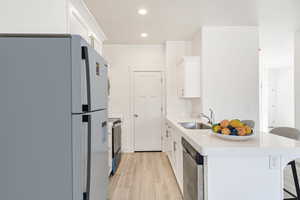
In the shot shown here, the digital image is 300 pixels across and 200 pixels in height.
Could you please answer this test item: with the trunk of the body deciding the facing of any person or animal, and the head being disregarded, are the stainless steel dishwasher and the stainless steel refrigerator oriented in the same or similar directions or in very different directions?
very different directions

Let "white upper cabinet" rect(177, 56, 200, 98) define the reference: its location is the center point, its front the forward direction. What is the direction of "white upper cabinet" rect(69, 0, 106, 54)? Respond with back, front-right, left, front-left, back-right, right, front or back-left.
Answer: front-left

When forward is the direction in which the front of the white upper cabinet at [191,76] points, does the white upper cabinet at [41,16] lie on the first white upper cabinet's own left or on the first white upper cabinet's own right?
on the first white upper cabinet's own left

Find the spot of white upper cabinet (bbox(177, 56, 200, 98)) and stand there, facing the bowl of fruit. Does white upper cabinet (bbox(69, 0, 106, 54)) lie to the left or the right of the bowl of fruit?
right

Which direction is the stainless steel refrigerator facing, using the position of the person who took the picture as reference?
facing the viewer and to the right of the viewer

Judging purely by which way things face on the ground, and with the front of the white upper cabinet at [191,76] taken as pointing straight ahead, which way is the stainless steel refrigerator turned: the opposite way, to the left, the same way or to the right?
the opposite way

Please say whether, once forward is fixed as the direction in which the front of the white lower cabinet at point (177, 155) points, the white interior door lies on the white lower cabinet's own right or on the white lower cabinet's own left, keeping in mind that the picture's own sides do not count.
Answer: on the white lower cabinet's own right

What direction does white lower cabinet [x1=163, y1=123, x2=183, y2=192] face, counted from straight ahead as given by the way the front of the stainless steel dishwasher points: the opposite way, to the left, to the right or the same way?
the same way

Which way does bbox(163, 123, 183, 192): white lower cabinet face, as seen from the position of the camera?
facing to the left of the viewer

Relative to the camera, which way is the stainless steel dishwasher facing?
to the viewer's left

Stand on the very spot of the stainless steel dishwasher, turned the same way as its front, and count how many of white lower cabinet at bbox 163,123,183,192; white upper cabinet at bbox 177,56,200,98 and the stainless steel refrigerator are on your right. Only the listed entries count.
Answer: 2

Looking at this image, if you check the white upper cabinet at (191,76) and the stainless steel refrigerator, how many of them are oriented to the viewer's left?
1

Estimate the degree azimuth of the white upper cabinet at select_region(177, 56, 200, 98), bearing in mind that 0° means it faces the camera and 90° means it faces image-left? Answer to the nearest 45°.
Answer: approximately 90°
